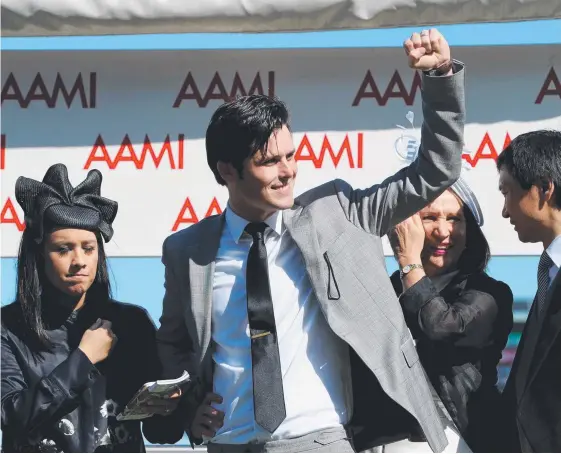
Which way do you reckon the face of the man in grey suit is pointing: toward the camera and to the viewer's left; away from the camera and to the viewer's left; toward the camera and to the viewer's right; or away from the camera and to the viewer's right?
toward the camera and to the viewer's right

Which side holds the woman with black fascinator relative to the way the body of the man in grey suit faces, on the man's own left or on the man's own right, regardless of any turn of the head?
on the man's own right

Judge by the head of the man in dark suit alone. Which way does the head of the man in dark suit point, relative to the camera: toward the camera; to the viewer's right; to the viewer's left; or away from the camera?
to the viewer's left

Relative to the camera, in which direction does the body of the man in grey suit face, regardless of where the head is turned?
toward the camera

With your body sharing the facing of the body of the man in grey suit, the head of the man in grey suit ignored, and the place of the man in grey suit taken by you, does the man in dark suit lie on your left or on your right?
on your left

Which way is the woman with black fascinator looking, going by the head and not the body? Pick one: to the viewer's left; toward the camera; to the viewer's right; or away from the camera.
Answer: toward the camera

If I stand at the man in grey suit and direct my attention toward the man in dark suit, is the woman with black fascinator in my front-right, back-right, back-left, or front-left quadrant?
back-left
